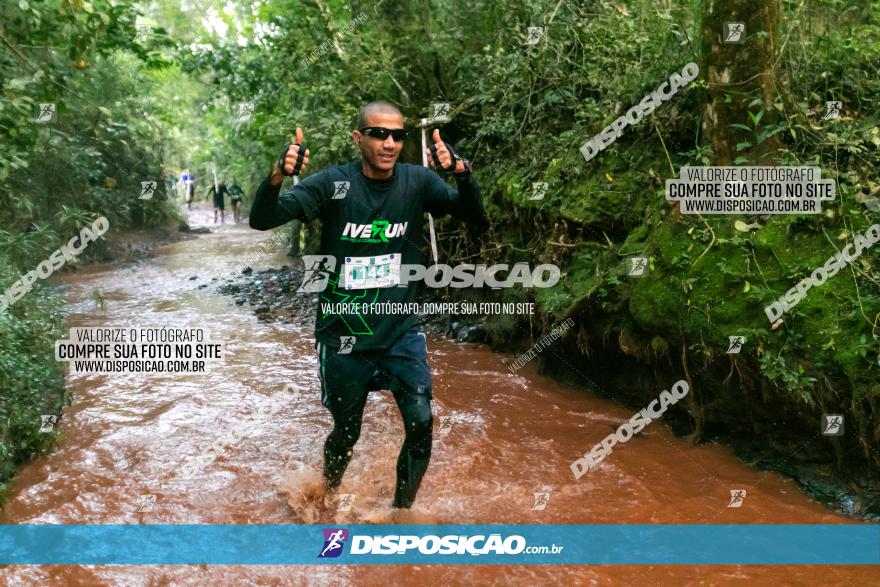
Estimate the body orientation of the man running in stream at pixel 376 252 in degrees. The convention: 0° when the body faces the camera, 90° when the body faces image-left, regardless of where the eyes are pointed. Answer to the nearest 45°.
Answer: approximately 0°

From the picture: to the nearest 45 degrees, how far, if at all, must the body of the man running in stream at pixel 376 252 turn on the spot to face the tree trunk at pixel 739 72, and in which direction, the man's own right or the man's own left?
approximately 135° to the man's own left
